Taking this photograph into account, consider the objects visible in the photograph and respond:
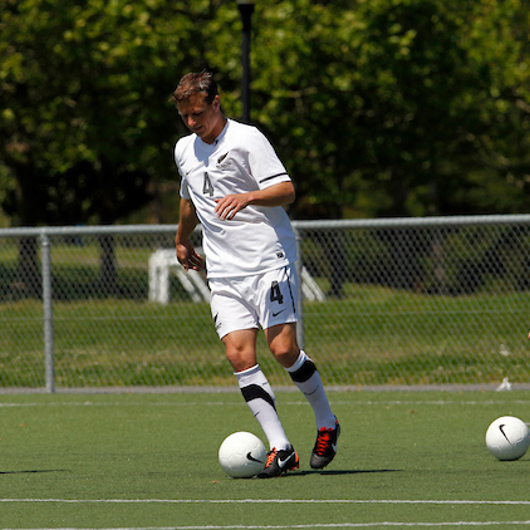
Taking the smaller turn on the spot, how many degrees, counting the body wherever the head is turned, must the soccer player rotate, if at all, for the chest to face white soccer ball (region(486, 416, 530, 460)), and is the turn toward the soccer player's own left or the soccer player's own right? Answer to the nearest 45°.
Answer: approximately 135° to the soccer player's own left

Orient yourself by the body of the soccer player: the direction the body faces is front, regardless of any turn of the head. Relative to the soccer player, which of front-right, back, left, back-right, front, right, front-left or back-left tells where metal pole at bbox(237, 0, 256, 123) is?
back-right

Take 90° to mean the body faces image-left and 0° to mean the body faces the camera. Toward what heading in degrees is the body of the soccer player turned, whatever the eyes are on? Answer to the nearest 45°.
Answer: approximately 45°

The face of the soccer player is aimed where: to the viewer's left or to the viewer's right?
to the viewer's left

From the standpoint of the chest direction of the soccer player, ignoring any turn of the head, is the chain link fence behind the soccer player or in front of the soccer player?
behind

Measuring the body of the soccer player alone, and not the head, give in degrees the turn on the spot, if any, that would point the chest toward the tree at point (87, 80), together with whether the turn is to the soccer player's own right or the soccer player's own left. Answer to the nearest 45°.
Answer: approximately 135° to the soccer player's own right
